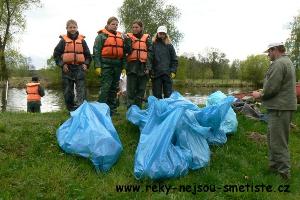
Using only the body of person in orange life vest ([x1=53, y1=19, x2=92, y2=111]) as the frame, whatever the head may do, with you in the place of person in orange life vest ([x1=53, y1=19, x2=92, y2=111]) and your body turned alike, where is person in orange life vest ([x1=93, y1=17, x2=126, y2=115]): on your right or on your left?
on your left

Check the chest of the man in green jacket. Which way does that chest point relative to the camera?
to the viewer's left

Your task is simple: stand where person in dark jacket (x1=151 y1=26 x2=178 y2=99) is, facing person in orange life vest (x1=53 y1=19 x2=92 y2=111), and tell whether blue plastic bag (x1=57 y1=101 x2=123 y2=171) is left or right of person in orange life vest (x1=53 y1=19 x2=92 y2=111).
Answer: left

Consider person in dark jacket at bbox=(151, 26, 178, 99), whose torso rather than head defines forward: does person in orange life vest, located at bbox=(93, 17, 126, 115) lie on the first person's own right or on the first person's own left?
on the first person's own right

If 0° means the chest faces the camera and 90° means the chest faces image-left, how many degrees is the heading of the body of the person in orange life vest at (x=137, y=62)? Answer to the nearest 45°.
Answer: approximately 0°

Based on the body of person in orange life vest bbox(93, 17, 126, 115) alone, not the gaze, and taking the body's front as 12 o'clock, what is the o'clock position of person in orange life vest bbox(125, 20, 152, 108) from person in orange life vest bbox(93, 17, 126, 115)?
person in orange life vest bbox(125, 20, 152, 108) is roughly at 10 o'clock from person in orange life vest bbox(93, 17, 126, 115).

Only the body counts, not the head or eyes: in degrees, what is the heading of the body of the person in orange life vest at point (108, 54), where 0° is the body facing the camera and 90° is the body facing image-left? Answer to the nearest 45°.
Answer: approximately 315°

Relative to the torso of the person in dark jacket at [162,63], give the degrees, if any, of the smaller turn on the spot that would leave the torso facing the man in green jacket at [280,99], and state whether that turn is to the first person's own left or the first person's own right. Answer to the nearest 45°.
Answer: approximately 45° to the first person's own left

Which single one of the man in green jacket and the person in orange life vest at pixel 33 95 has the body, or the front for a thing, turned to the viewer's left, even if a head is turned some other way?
the man in green jacket

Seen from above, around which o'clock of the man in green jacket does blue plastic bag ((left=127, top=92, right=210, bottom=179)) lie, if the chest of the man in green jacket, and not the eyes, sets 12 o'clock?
The blue plastic bag is roughly at 11 o'clock from the man in green jacket.

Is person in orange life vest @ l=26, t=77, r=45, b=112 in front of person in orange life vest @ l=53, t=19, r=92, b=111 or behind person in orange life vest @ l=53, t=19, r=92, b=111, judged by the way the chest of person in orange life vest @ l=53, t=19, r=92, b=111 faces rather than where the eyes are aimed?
behind

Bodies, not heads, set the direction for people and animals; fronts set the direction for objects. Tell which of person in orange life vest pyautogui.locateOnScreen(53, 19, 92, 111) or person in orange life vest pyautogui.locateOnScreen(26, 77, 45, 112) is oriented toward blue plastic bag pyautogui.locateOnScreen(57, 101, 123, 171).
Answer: person in orange life vest pyautogui.locateOnScreen(53, 19, 92, 111)
